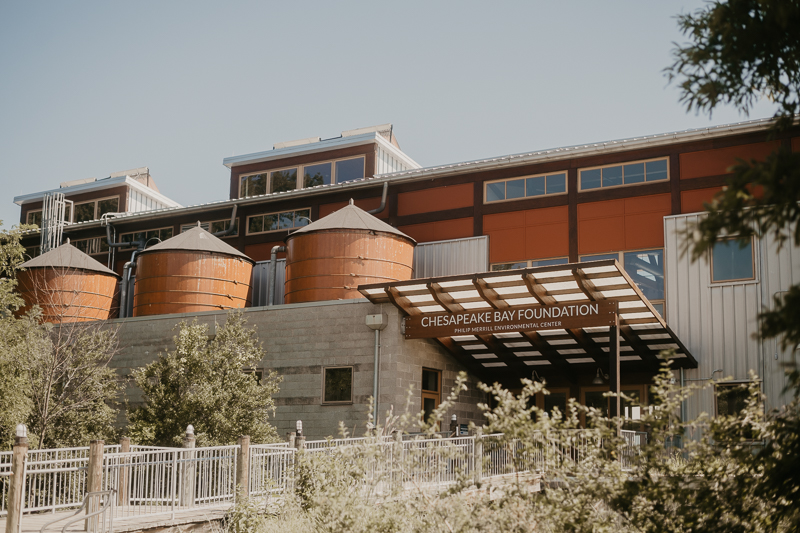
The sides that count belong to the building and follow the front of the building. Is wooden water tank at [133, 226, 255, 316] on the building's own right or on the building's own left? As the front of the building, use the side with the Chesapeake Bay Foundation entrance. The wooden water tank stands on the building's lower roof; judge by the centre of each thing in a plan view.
on the building's own right

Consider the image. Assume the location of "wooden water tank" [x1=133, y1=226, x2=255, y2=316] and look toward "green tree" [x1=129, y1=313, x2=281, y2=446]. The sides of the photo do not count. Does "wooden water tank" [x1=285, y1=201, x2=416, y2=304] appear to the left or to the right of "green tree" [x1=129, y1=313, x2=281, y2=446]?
left

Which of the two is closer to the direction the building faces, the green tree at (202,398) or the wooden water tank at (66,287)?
the green tree

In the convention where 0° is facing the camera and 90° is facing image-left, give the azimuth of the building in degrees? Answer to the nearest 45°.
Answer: approximately 45°
